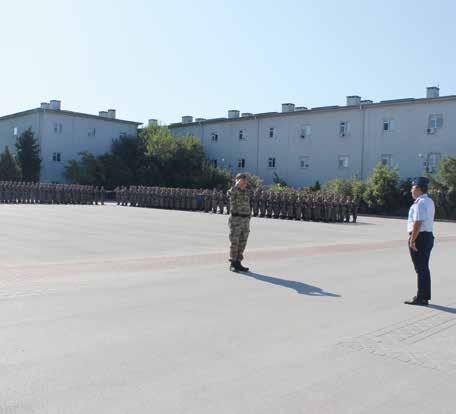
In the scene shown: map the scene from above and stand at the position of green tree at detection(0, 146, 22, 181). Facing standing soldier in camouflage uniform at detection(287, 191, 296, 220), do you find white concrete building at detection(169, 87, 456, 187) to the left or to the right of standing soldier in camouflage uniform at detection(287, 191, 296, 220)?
left

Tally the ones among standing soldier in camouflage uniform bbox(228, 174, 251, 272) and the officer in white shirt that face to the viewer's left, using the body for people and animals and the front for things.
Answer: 1

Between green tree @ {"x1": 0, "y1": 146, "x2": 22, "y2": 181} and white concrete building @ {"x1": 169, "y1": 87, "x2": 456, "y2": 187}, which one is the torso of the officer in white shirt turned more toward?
the green tree

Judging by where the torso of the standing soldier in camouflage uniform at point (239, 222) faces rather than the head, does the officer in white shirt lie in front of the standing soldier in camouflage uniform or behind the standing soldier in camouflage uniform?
in front

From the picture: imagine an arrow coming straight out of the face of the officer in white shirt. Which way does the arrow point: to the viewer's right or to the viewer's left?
to the viewer's left

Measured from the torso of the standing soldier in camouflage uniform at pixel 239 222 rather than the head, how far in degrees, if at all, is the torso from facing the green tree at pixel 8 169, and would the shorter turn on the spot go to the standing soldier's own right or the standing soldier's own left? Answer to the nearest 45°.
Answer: approximately 180°

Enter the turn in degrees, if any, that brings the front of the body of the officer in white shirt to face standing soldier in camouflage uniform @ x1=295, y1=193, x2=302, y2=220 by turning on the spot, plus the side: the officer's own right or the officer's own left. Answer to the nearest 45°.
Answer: approximately 90° to the officer's own right

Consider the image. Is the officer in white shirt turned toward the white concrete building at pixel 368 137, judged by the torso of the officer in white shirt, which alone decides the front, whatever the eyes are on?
no

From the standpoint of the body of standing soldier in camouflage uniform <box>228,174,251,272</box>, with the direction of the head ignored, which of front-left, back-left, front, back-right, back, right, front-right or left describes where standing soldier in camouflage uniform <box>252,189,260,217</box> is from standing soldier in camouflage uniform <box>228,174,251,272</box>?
back-left

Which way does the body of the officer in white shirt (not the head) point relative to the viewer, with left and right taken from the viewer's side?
facing to the left of the viewer

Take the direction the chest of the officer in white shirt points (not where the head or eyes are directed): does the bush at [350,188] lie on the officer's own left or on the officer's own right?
on the officer's own right

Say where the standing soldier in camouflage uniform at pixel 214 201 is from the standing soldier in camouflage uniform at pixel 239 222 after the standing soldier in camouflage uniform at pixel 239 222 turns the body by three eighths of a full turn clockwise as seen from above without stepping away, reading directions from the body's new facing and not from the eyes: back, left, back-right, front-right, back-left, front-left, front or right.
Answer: right

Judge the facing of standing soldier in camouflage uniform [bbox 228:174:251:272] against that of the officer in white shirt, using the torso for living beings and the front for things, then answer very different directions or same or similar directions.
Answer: very different directions

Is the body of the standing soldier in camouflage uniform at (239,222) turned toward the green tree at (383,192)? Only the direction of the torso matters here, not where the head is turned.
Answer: no

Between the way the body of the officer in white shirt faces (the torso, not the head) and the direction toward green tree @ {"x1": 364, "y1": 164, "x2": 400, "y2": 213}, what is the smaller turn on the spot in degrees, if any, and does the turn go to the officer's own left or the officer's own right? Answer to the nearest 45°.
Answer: approximately 90° to the officer's own right

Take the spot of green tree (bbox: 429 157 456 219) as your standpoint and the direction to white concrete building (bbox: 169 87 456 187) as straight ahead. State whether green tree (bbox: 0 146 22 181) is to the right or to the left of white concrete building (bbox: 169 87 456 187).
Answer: left

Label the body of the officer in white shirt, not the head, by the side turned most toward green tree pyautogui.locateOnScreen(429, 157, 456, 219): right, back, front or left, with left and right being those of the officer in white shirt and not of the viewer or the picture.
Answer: right
